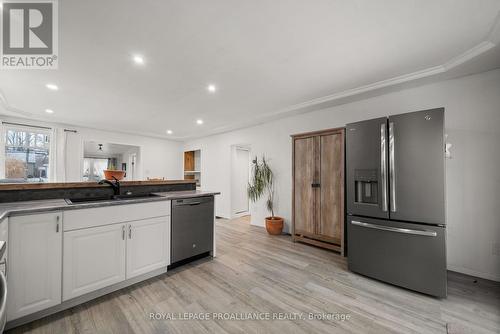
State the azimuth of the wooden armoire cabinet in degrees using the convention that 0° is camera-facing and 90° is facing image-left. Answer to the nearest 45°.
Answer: approximately 45°

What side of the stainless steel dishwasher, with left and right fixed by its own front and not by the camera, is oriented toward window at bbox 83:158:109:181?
back

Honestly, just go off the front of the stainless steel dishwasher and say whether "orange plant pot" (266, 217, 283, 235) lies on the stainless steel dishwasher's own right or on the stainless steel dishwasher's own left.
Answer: on the stainless steel dishwasher's own left

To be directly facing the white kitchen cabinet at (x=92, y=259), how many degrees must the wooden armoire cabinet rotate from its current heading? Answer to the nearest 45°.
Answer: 0° — it already faces it

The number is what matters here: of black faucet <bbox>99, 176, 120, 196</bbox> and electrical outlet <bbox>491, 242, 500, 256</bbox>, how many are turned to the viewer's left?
1

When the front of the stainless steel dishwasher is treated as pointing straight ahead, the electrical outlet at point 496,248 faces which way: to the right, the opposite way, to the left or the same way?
to the right

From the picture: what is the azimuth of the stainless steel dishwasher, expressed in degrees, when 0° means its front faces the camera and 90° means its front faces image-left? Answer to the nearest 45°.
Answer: approximately 315°

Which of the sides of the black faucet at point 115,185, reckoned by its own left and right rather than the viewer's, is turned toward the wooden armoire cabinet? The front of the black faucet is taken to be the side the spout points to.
back

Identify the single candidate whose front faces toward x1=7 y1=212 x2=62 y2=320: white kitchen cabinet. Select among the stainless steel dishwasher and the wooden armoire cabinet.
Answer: the wooden armoire cabinet

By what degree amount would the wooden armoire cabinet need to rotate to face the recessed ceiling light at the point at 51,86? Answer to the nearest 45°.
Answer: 0° — it already faces it

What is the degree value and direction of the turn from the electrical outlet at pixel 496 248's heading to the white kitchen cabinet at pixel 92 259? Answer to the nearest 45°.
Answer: approximately 45° to its right
